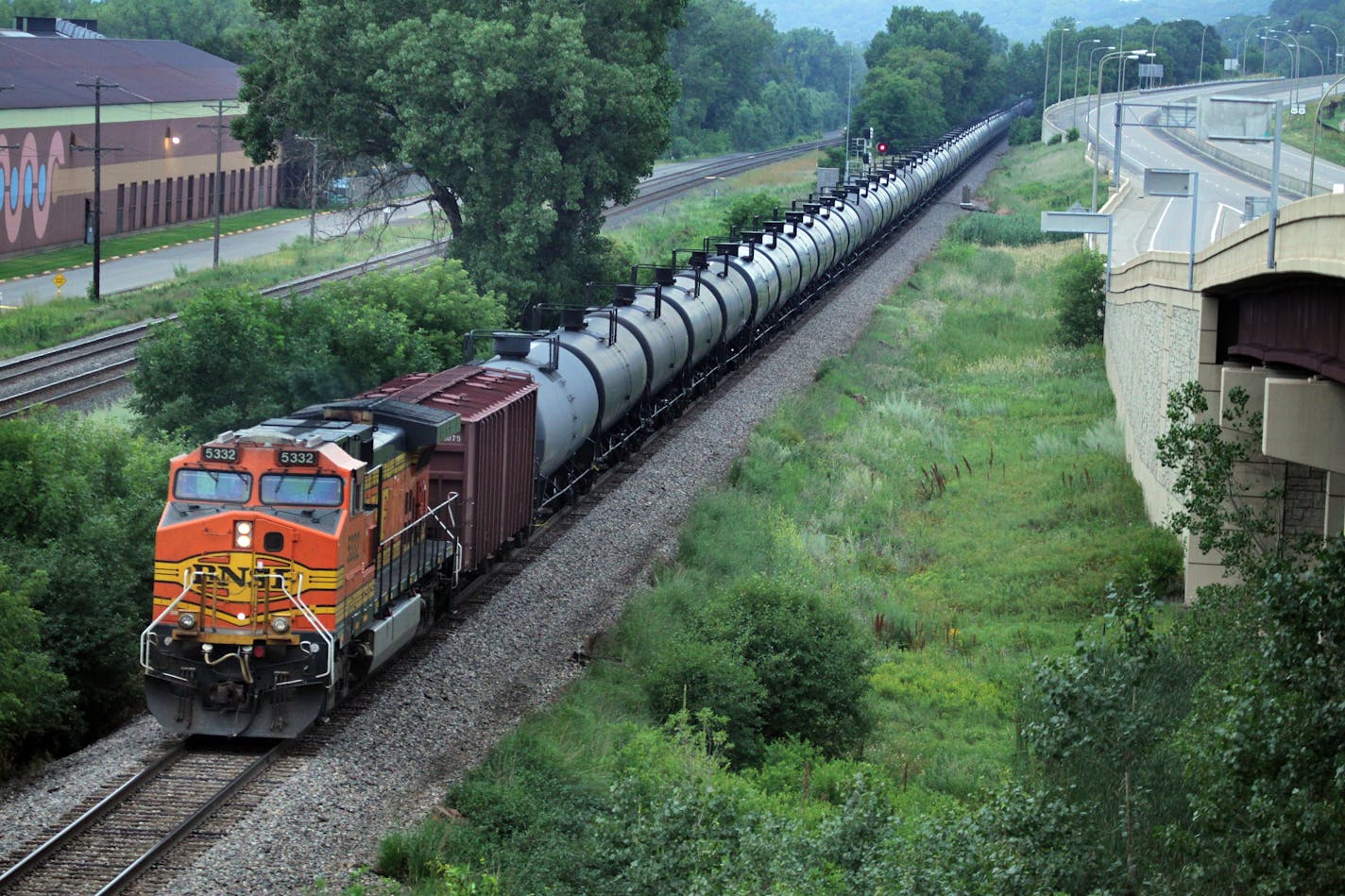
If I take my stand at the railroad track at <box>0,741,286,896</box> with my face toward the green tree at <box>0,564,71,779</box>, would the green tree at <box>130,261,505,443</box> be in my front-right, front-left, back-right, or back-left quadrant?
front-right

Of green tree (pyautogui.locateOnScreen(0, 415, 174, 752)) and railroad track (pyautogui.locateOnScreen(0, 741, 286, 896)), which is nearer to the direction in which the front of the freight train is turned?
the railroad track

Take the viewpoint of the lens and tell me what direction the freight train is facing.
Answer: facing the viewer and to the left of the viewer

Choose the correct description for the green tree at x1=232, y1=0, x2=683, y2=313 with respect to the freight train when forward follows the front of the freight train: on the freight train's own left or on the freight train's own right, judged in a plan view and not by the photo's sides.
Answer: on the freight train's own right

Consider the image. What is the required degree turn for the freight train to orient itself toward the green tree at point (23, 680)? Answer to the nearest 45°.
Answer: approximately 45° to its right

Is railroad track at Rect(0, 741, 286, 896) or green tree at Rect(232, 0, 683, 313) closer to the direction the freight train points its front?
the railroad track
